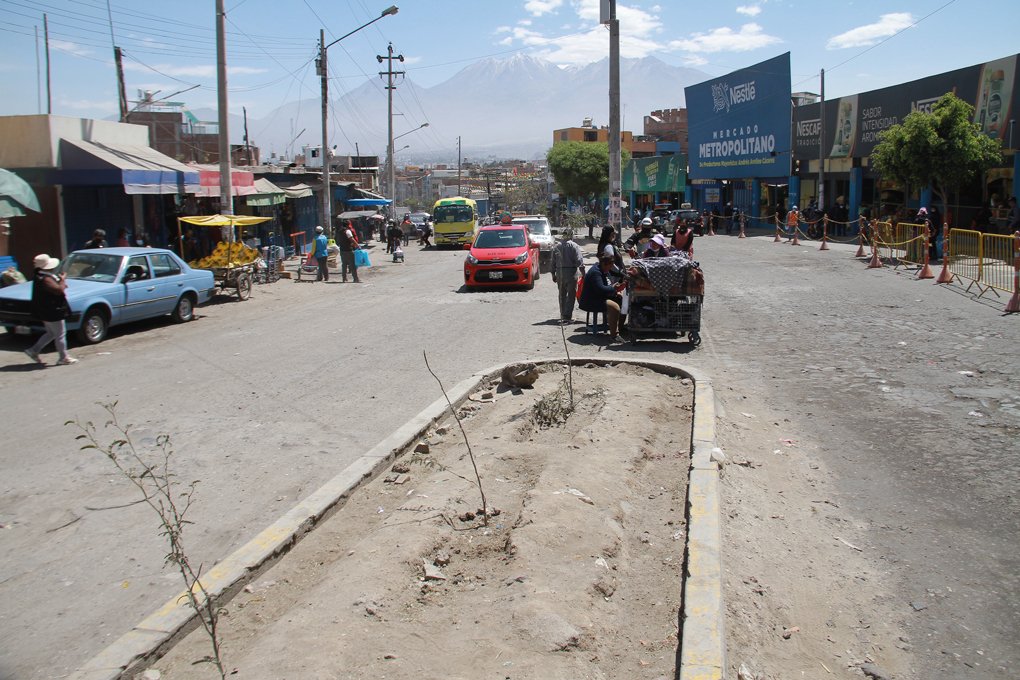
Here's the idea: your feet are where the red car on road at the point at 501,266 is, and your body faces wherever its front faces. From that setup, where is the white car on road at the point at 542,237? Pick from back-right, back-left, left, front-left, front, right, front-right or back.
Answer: back

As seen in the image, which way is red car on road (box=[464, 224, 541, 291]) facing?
toward the camera

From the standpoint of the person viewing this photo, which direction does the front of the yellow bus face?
facing the viewer

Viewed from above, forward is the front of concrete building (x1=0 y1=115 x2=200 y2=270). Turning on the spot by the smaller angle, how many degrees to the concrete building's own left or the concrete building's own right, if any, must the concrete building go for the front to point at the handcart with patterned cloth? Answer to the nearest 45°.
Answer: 0° — it already faces it

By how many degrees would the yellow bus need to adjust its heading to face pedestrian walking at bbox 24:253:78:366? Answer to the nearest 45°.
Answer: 0° — it already faces them

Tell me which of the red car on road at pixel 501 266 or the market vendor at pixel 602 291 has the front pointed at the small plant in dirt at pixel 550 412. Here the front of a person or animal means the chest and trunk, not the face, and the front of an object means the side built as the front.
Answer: the red car on road

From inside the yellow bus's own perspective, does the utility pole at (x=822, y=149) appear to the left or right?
on its left

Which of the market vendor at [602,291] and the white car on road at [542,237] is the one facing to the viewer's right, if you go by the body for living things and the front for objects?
the market vendor

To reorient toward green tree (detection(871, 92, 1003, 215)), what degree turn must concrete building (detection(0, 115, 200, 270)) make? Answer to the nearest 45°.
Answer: approximately 45° to its left

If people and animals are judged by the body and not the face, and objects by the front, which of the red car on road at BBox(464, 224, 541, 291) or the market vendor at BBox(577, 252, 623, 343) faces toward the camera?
the red car on road

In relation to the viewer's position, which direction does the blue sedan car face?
facing the viewer and to the left of the viewer

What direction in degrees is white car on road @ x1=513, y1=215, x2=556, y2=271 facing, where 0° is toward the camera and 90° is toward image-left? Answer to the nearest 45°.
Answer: approximately 0°

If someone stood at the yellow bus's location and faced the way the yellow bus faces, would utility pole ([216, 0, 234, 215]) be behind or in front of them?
in front
